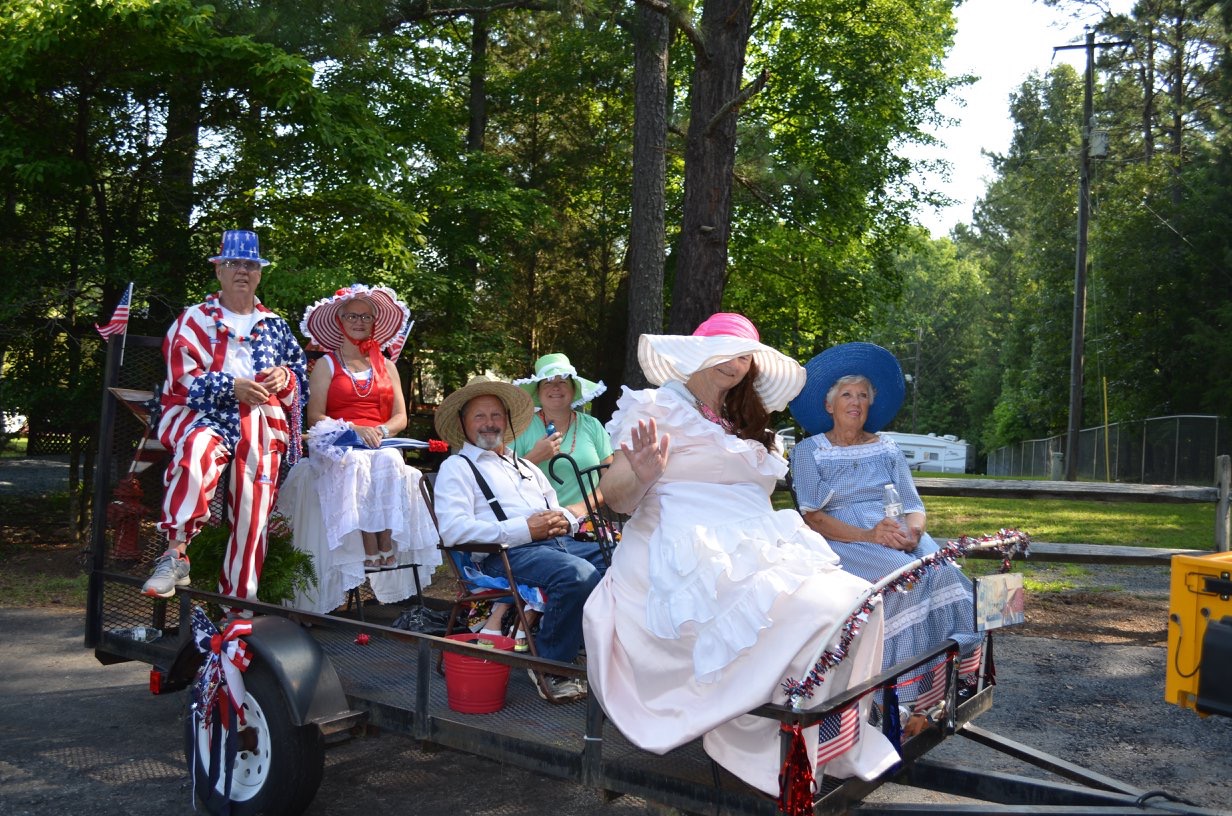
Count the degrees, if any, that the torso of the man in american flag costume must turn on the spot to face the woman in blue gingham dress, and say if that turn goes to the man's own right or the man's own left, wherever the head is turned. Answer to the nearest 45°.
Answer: approximately 45° to the man's own left

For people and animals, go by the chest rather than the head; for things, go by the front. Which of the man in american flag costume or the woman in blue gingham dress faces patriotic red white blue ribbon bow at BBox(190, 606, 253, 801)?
the man in american flag costume

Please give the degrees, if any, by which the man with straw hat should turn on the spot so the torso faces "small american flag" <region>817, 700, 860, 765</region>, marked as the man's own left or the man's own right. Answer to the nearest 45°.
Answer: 0° — they already face it

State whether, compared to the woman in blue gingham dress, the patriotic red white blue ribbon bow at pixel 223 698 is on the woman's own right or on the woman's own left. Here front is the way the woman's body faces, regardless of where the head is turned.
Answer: on the woman's own right

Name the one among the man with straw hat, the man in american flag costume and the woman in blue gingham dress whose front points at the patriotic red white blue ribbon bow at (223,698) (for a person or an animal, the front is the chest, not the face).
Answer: the man in american flag costume

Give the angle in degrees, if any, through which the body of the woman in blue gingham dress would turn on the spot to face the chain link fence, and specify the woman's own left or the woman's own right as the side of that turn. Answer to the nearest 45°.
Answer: approximately 135° to the woman's own left

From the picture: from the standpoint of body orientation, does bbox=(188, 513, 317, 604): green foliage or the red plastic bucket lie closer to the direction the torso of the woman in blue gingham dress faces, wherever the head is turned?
the red plastic bucket
